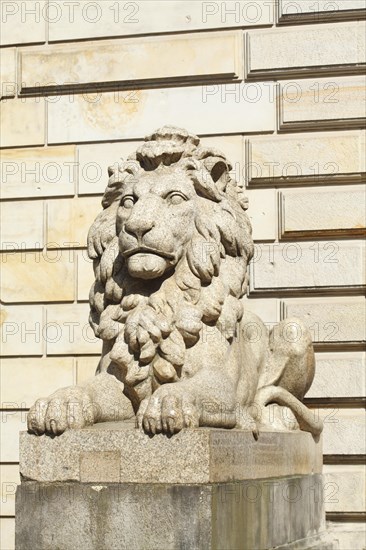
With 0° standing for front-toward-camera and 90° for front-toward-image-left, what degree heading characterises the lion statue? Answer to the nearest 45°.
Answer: approximately 45°
